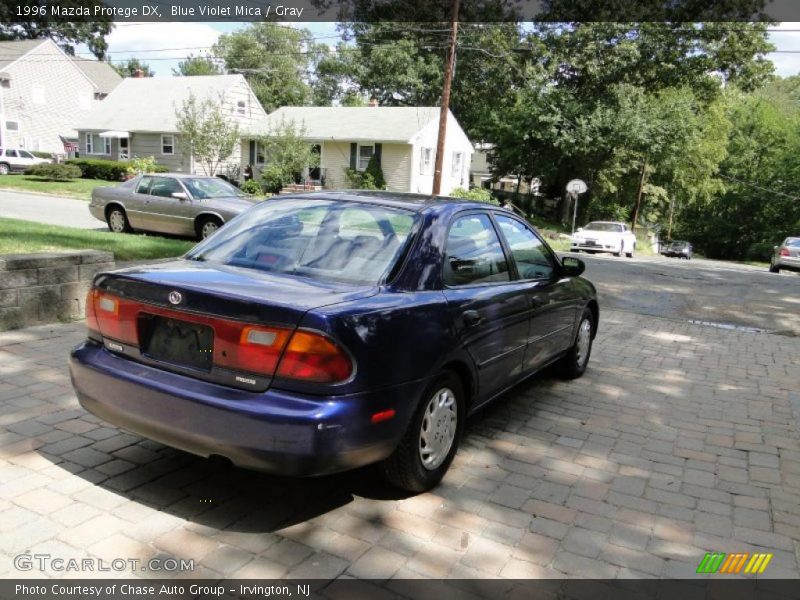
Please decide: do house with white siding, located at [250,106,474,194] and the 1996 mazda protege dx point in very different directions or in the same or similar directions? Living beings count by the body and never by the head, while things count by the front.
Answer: very different directions

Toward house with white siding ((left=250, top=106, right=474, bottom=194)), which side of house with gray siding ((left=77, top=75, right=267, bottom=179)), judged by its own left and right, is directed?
left

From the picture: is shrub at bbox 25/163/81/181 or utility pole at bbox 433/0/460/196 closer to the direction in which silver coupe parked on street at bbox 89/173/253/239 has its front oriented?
the utility pole

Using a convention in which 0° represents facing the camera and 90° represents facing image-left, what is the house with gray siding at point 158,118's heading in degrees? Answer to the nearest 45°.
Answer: approximately 45°

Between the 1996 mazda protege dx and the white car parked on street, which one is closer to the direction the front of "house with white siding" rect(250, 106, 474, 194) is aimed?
the 1996 mazda protege dx

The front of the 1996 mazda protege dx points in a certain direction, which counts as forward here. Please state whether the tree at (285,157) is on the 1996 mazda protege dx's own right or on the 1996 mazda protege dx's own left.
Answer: on the 1996 mazda protege dx's own left

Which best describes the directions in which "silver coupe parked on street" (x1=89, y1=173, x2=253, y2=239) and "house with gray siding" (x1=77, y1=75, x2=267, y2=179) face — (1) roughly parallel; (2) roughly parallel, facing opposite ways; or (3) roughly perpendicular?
roughly perpendicular

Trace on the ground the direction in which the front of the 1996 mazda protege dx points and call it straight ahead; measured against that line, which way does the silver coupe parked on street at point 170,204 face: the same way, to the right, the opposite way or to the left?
to the right

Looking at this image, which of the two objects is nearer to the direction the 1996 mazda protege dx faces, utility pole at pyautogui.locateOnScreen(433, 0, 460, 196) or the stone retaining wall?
the utility pole

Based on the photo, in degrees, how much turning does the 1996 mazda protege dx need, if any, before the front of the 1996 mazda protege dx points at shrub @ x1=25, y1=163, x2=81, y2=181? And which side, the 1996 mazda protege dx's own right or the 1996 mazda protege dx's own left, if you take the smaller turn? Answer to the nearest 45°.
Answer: approximately 90° to the 1996 mazda protege dx's own left

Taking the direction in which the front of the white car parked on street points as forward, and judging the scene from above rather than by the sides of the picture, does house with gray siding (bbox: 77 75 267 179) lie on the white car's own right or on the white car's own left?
on the white car's own right

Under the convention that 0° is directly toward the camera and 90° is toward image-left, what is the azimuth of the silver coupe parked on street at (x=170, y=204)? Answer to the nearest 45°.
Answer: approximately 315°

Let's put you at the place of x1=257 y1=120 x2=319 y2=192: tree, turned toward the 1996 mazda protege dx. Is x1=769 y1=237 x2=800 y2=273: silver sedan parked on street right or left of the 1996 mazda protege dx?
left

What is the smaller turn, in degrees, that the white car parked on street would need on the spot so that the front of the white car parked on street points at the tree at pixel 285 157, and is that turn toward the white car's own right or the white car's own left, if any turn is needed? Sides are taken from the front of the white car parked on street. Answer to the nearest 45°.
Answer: approximately 45° to the white car's own right

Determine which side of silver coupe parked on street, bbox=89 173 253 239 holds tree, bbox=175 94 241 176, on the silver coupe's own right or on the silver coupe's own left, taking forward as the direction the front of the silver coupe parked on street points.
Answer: on the silver coupe's own left

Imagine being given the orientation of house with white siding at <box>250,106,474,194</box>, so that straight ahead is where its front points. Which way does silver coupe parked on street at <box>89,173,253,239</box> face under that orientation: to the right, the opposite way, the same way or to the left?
to the left

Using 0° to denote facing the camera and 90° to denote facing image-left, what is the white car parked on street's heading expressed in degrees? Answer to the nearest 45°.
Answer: approximately 45°
